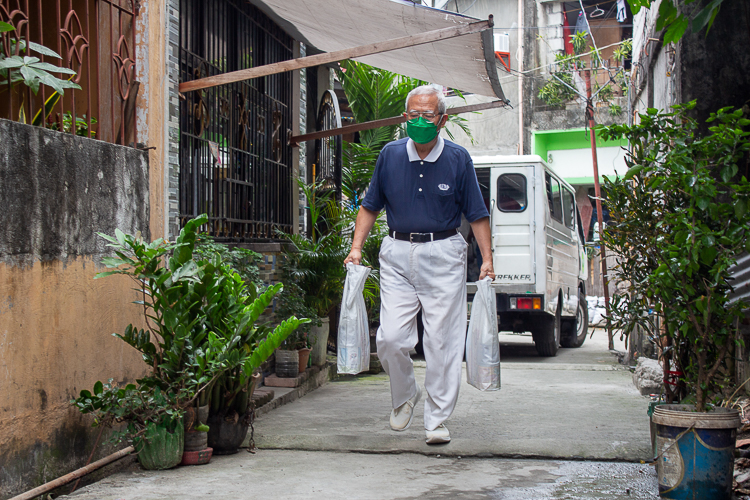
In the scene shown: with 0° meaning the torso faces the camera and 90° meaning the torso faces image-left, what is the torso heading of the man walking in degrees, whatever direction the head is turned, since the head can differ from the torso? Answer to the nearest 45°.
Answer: approximately 0°

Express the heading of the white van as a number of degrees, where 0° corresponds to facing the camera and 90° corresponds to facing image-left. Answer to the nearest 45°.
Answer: approximately 225°

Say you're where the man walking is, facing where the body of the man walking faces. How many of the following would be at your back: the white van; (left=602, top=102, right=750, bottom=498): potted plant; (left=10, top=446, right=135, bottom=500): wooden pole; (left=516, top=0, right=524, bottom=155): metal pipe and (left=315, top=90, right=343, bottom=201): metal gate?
3

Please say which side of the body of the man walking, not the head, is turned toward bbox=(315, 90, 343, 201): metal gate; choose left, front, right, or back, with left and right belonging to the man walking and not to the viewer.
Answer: back

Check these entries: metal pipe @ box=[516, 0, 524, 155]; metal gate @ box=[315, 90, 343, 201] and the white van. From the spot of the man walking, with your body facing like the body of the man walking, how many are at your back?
3

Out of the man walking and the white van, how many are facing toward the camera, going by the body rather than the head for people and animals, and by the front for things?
1

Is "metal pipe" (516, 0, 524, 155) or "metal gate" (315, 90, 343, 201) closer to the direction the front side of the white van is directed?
the metal pipe

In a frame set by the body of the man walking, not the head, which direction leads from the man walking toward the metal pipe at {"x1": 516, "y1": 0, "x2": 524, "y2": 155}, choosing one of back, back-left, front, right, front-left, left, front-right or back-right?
back

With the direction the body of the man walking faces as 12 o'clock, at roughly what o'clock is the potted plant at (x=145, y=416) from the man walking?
The potted plant is roughly at 2 o'clock from the man walking.

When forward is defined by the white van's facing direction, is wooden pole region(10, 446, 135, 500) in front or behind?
behind

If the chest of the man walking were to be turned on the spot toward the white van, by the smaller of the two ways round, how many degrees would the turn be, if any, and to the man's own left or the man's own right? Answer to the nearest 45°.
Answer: approximately 180°

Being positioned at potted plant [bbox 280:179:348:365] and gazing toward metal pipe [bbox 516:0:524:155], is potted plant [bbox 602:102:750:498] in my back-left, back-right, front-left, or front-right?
back-right

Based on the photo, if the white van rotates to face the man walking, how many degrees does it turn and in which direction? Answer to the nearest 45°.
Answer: approximately 135° to its right

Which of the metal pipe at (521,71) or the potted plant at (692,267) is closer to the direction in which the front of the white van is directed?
the metal pipe

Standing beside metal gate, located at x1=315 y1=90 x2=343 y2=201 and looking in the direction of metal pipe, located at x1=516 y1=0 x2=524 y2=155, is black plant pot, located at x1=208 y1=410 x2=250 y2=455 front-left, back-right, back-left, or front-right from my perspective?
back-right
